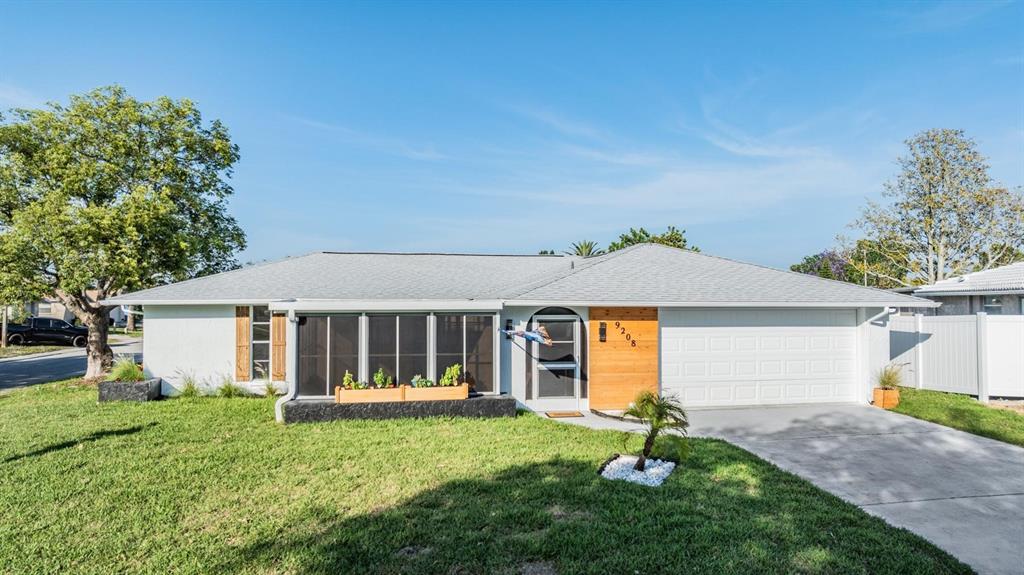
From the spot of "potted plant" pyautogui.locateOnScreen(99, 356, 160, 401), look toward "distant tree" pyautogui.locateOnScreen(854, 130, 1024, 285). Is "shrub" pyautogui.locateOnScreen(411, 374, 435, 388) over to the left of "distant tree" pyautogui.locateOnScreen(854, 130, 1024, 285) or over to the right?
right

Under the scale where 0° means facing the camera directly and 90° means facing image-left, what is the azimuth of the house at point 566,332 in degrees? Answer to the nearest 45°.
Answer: approximately 0°

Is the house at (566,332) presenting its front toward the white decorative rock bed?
yes
